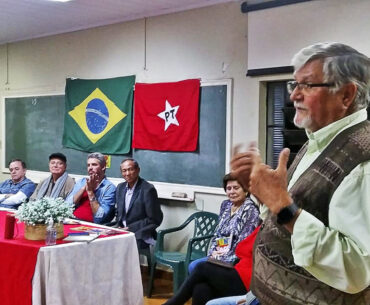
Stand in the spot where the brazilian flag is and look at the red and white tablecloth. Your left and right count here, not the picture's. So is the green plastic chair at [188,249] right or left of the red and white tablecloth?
left

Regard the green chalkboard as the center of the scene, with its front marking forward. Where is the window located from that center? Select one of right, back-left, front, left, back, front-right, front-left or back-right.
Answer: left

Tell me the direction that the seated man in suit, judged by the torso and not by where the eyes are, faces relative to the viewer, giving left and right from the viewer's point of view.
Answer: facing the viewer and to the left of the viewer

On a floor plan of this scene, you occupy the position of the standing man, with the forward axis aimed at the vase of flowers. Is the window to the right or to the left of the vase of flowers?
right

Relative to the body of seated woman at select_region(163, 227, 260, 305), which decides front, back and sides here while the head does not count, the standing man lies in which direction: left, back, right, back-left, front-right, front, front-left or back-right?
left

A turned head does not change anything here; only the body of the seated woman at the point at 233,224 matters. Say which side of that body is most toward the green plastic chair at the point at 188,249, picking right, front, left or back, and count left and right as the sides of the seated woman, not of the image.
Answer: right

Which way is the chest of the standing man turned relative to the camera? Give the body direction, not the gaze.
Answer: to the viewer's left

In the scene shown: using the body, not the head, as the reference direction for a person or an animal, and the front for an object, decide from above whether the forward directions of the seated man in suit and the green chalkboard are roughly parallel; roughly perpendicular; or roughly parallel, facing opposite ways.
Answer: roughly parallel

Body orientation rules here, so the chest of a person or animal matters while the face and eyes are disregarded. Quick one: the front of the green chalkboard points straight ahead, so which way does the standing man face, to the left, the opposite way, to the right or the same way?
to the right

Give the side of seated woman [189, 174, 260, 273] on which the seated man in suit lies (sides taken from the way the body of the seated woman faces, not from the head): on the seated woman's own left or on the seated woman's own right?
on the seated woman's own right

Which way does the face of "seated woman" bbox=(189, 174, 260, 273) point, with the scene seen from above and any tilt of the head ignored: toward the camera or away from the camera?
toward the camera

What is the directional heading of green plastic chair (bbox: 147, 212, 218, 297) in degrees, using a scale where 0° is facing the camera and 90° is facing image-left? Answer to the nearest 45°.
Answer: approximately 45°

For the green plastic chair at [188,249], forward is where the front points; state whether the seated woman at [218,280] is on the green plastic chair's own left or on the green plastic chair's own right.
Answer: on the green plastic chair's own left

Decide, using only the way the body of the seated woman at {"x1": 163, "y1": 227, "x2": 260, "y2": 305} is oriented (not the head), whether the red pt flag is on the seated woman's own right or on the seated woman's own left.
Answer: on the seated woman's own right

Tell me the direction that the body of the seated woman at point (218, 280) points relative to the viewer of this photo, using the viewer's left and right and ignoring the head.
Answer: facing to the left of the viewer
